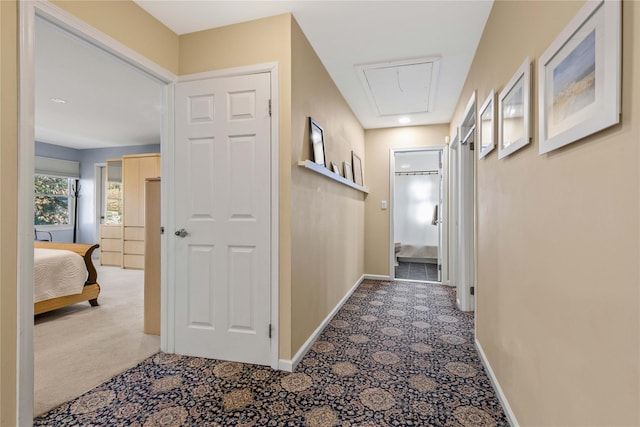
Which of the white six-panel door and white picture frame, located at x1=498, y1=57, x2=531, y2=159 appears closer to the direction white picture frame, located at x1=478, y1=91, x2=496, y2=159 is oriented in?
the white six-panel door

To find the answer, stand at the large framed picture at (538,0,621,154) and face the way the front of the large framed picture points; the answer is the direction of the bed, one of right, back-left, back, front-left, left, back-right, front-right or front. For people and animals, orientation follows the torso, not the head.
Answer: front-right

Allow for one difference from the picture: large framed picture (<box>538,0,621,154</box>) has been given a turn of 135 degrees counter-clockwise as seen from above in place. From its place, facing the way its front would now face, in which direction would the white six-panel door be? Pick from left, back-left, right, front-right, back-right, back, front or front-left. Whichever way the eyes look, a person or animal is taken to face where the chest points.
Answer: back

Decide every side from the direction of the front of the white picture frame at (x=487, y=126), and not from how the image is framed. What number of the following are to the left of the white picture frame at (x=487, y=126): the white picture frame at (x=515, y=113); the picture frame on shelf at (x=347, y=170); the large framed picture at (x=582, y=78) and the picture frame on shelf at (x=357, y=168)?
2

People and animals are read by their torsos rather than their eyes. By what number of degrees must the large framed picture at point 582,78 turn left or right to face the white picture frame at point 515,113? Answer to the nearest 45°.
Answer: approximately 90° to its right

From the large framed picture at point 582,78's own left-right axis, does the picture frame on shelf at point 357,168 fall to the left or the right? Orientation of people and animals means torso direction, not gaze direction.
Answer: on its right

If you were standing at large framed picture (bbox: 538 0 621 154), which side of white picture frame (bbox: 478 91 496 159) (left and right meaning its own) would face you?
left

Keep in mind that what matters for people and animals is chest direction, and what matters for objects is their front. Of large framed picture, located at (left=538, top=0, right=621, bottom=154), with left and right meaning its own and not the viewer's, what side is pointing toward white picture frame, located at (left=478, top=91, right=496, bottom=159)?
right

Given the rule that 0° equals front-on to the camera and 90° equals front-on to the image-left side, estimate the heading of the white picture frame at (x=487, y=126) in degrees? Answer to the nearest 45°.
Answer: approximately 90°

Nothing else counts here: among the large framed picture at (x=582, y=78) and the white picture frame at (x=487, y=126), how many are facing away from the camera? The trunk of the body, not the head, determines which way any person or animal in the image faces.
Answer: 0

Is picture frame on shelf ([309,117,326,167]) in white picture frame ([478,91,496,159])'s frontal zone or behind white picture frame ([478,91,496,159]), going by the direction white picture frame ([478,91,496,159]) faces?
frontal zone

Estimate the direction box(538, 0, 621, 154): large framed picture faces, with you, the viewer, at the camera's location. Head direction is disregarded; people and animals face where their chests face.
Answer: facing the viewer and to the left of the viewer

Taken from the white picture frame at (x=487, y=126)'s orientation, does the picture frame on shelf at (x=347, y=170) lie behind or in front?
in front

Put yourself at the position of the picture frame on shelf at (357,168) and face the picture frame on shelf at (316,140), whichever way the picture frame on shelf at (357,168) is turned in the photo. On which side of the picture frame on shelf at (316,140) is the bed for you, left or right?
right

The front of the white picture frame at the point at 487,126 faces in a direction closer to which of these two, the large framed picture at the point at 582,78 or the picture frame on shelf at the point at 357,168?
the picture frame on shelf

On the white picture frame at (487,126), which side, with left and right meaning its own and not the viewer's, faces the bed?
front
